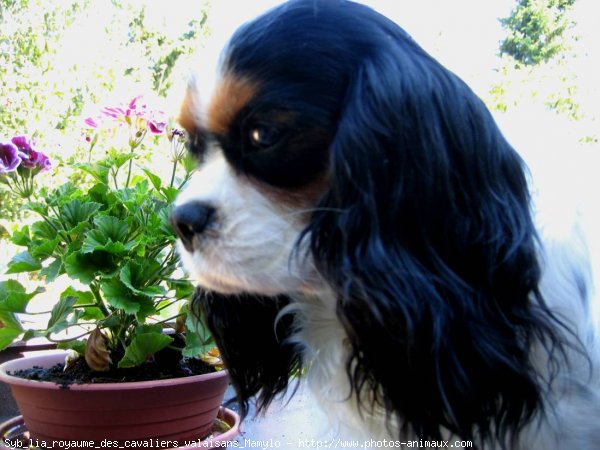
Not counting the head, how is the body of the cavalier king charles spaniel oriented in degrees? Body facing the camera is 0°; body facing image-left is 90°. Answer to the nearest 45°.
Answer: approximately 45°

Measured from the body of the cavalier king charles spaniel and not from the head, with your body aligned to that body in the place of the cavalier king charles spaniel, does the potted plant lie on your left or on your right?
on your right

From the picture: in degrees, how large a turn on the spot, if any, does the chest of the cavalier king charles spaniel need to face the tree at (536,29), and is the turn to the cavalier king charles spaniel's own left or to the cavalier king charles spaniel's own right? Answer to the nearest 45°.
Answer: approximately 135° to the cavalier king charles spaniel's own right
